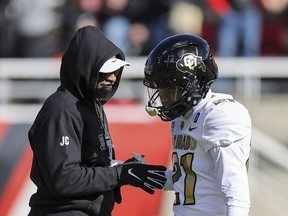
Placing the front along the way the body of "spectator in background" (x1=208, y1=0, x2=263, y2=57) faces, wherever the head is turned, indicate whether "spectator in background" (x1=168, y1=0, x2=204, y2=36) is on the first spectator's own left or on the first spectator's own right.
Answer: on the first spectator's own right

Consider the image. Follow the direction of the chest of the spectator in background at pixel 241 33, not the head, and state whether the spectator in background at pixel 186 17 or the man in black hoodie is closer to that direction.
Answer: the man in black hoodie

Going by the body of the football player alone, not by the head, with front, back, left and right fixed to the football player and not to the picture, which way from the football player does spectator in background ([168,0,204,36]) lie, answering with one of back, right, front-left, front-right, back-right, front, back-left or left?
back-right

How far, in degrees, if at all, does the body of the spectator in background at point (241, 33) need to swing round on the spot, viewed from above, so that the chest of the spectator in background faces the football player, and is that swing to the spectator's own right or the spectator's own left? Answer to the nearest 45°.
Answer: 0° — they already face them

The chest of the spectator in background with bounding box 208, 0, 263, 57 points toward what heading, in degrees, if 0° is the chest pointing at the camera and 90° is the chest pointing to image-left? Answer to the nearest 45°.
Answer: approximately 0°

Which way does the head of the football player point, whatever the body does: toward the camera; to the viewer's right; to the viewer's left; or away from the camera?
to the viewer's left

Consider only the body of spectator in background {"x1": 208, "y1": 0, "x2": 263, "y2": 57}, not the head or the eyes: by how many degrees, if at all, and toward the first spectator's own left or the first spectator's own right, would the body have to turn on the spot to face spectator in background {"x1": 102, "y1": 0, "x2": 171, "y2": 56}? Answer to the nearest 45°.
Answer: approximately 90° to the first spectator's own right

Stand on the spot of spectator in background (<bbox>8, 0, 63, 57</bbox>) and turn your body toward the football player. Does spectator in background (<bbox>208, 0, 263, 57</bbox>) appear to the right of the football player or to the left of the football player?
left

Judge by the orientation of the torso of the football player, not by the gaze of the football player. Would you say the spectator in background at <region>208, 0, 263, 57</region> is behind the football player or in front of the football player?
behind

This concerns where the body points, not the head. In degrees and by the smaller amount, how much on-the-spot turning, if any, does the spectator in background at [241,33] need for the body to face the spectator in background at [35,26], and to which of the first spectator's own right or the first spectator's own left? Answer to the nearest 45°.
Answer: approximately 90° to the first spectator's own right

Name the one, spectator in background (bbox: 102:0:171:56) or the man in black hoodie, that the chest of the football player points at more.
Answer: the man in black hoodie

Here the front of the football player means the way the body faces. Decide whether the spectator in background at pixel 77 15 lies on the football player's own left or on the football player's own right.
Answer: on the football player's own right
